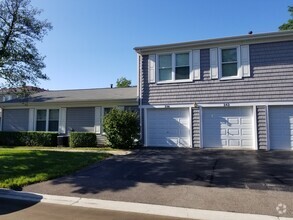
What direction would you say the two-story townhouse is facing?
toward the camera

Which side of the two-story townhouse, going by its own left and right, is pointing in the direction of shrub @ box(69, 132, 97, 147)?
right

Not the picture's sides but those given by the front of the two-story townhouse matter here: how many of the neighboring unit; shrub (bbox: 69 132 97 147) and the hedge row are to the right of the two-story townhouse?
3

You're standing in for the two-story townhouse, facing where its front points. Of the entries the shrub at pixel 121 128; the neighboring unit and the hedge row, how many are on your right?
3

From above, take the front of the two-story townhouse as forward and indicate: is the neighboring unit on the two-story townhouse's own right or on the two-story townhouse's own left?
on the two-story townhouse's own right

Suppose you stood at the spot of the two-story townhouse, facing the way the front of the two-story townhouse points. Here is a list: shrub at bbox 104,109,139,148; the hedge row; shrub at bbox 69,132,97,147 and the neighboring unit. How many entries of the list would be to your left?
0

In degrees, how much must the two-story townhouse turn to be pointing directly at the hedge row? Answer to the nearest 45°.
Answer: approximately 90° to its right
